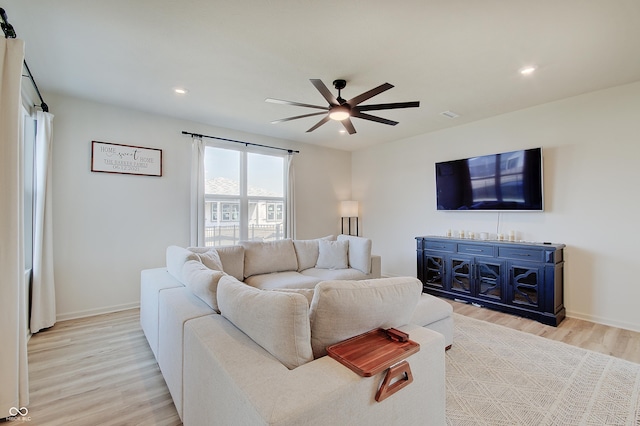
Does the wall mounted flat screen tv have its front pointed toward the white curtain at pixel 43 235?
yes

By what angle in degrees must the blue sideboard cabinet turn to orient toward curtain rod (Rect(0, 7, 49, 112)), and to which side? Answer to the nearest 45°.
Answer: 0° — it already faces it

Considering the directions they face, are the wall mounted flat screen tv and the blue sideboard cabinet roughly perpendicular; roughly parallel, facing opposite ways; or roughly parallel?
roughly parallel

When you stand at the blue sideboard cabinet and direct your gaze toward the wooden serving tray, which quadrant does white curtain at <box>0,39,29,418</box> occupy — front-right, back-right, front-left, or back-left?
front-right

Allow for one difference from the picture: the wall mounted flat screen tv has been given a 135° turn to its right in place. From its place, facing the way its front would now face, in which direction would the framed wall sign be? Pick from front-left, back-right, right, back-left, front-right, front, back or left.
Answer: back-left

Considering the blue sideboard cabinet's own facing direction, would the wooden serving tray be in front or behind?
in front

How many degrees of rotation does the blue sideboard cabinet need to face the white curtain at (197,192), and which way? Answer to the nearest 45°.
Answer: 0° — it already faces it

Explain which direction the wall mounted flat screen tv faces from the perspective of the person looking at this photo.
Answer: facing the viewer and to the left of the viewer

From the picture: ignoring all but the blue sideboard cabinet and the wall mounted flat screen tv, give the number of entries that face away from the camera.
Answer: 0

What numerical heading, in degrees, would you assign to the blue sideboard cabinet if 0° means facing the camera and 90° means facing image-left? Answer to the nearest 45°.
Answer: approximately 45°

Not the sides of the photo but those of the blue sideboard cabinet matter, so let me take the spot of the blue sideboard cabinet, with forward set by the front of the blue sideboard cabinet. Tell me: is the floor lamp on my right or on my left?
on my right
